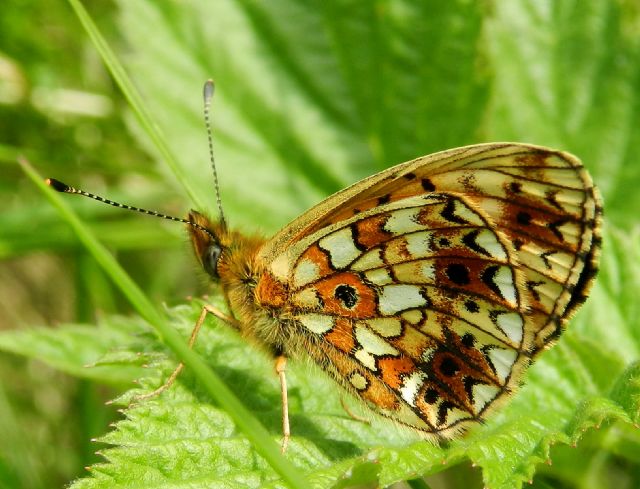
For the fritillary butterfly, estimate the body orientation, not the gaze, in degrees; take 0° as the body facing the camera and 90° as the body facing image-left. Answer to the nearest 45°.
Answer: approximately 90°
